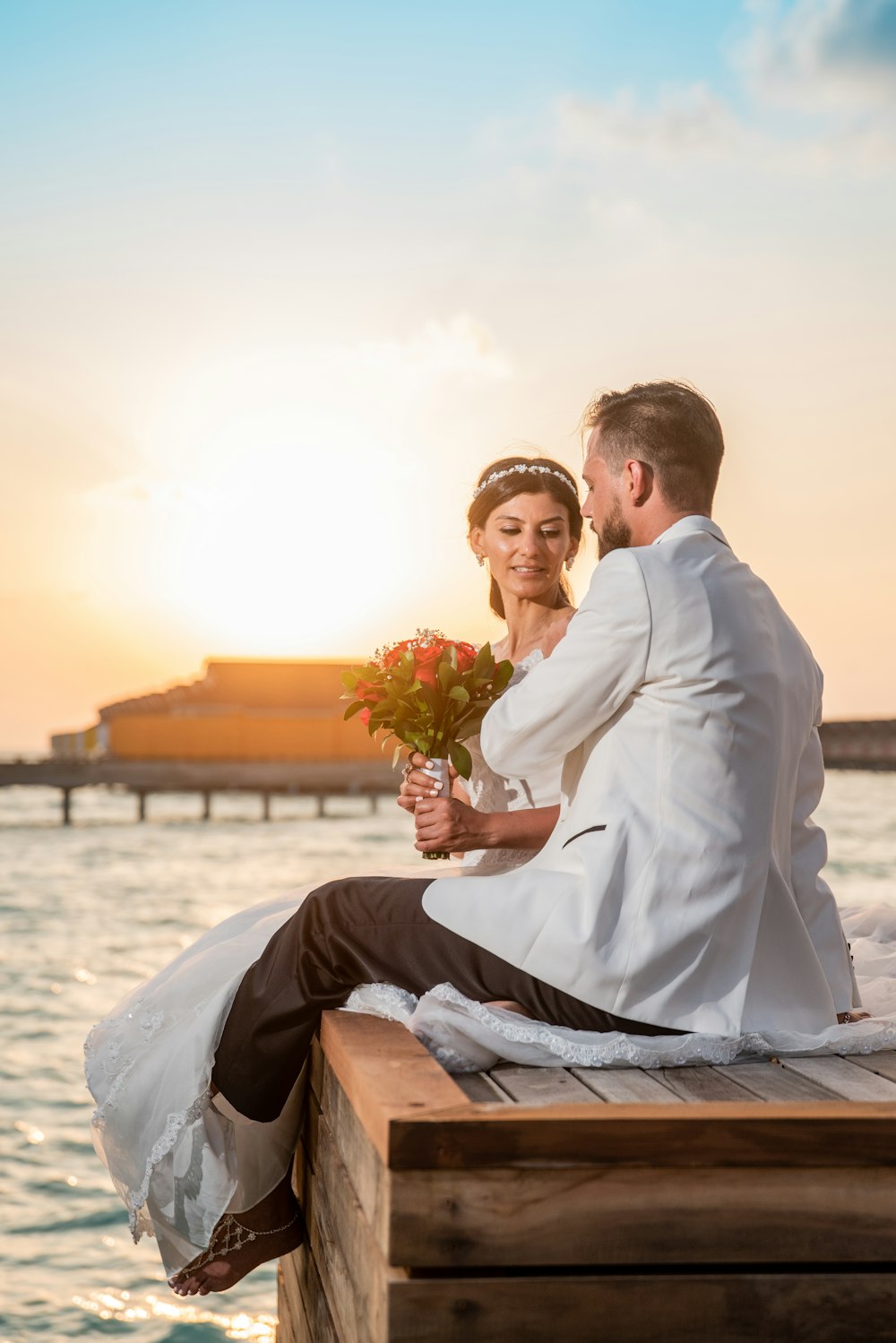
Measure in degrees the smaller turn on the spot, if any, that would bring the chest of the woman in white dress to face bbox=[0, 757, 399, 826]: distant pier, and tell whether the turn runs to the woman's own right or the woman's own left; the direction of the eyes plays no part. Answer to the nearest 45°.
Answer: approximately 135° to the woman's own right

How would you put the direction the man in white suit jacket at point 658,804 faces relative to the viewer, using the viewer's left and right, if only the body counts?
facing away from the viewer and to the left of the viewer

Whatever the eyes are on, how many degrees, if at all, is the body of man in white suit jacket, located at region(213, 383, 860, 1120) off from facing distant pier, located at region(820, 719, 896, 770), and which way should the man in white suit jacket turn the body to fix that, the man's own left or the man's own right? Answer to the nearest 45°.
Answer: approximately 45° to the man's own right

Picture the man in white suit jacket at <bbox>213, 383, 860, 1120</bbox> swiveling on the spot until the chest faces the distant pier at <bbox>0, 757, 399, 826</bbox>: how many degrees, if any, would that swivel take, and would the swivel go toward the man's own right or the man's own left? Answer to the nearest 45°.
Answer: approximately 45° to the man's own right
